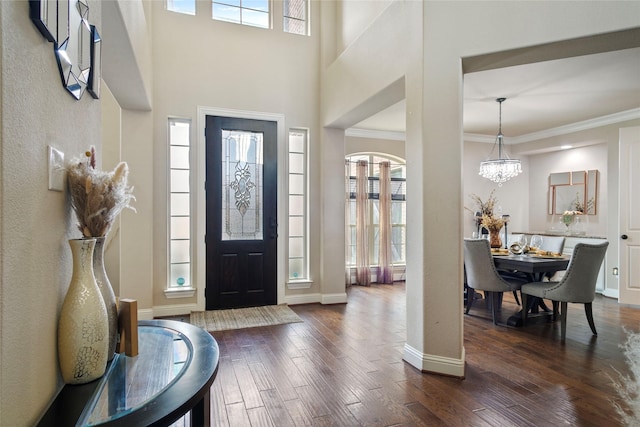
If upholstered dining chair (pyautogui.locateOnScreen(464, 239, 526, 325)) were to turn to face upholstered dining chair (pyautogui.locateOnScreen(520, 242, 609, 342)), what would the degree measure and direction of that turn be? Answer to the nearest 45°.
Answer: approximately 45° to its right

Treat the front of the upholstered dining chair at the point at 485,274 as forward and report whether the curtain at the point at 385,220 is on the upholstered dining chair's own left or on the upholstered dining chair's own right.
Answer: on the upholstered dining chair's own left

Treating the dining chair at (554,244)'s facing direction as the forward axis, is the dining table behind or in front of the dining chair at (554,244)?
in front

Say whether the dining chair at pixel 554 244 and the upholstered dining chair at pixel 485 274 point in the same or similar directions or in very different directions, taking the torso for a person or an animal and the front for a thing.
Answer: very different directions

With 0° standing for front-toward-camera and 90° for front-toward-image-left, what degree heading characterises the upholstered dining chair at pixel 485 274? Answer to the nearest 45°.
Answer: approximately 225°

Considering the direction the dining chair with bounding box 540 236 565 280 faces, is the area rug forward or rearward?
forward

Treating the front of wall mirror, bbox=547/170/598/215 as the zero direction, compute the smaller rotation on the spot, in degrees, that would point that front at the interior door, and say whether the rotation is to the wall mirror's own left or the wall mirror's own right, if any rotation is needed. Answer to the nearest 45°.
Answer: approximately 45° to the wall mirror's own left

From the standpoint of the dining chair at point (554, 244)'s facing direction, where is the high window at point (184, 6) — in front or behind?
in front
